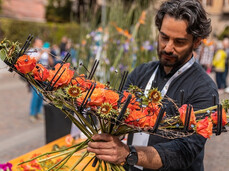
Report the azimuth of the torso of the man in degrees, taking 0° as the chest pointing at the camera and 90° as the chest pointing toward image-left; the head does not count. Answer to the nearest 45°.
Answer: approximately 45°

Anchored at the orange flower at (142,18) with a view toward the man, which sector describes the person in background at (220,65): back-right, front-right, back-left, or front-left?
back-left

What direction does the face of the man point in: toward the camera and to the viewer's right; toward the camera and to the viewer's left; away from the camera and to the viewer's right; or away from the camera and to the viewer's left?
toward the camera and to the viewer's left

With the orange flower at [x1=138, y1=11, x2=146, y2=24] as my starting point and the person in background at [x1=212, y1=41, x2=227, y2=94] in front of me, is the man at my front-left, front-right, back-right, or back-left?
back-right

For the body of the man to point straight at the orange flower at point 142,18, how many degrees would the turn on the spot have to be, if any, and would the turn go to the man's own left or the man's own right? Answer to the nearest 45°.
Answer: approximately 135° to the man's own right

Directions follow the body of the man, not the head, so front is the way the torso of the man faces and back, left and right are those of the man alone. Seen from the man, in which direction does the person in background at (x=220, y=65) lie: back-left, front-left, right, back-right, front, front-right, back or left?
back-right
